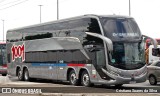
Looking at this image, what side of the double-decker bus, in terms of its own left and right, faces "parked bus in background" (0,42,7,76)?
back

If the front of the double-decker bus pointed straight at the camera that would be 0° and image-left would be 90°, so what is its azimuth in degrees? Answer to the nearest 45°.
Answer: approximately 315°
